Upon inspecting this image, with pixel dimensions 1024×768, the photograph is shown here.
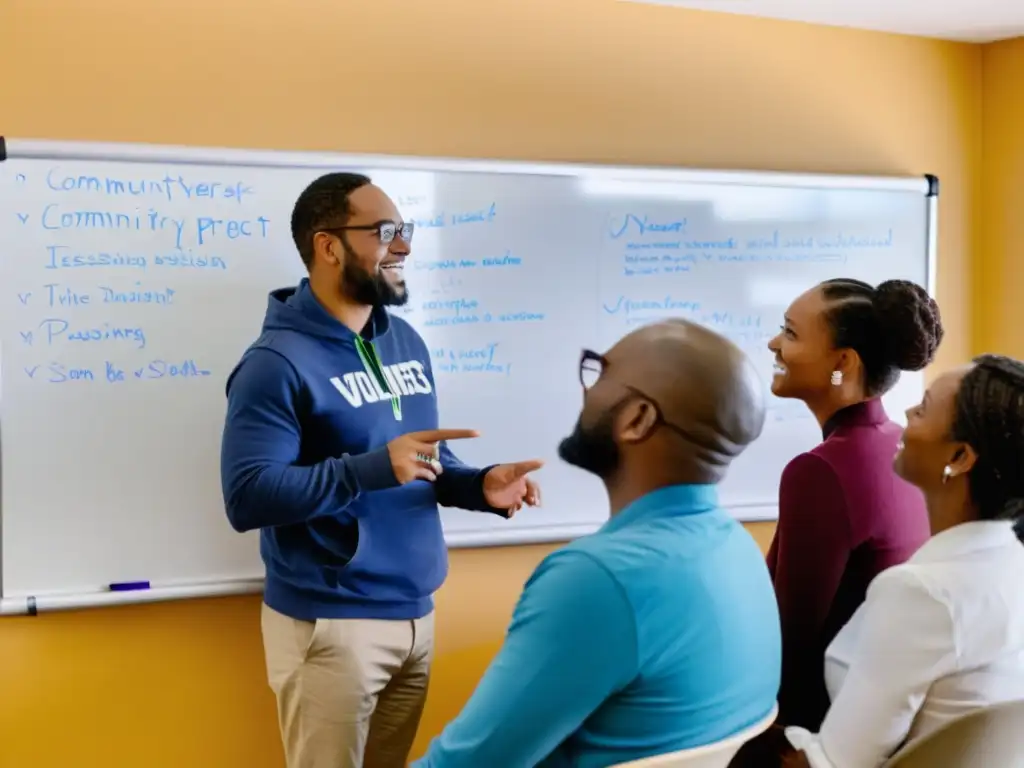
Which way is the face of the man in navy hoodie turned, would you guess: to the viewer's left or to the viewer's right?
to the viewer's right

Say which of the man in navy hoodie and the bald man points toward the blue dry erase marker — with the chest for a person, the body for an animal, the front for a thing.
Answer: the bald man

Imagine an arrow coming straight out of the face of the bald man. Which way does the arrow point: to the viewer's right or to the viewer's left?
to the viewer's left

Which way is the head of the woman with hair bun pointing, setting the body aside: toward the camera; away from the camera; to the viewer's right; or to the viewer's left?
to the viewer's left

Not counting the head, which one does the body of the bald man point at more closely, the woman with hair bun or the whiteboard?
the whiteboard

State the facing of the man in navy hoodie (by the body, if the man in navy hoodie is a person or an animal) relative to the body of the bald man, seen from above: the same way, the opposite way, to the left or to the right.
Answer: the opposite way

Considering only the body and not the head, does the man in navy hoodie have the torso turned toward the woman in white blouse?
yes

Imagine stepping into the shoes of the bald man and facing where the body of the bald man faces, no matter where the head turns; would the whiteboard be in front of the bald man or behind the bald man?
in front

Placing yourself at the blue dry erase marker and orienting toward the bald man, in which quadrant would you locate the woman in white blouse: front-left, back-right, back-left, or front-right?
front-left

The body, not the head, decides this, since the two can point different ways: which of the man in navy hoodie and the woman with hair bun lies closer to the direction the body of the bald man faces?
the man in navy hoodie

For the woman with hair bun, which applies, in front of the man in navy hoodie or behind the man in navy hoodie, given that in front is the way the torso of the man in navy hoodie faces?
in front

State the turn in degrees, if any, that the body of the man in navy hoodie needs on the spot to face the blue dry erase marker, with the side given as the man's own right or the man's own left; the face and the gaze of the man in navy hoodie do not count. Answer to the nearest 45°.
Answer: approximately 180°

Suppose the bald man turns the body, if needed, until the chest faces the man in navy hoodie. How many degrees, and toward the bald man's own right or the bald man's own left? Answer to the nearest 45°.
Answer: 0° — they already face them

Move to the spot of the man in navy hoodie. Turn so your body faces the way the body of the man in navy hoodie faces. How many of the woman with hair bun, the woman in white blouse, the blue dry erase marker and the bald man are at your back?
1

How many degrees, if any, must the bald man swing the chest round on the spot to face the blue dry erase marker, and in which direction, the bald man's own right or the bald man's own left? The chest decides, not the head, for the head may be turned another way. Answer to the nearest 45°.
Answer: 0° — they already face it

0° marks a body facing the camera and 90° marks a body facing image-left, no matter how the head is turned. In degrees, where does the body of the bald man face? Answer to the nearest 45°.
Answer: approximately 135°

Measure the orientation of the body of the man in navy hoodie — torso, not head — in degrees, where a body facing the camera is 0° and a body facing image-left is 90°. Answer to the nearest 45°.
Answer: approximately 315°
